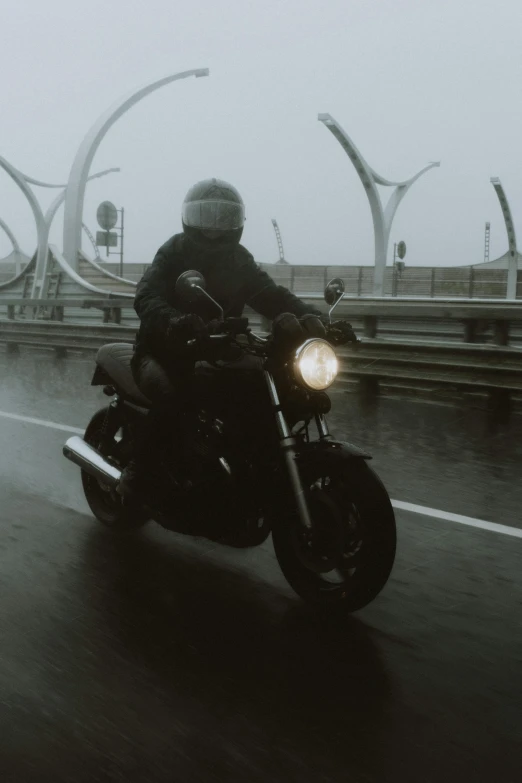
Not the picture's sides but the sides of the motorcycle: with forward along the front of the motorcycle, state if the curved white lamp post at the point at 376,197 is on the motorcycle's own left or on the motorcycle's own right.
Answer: on the motorcycle's own left

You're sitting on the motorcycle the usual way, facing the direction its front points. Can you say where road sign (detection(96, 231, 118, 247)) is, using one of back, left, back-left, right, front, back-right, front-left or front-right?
back-left

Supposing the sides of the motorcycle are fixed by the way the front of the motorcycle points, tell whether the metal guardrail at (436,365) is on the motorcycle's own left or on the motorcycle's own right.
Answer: on the motorcycle's own left

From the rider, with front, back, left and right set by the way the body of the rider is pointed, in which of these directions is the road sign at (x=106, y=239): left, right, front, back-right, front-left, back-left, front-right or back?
back-left

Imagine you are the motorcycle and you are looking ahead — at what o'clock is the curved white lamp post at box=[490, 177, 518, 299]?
The curved white lamp post is roughly at 8 o'clock from the motorcycle.

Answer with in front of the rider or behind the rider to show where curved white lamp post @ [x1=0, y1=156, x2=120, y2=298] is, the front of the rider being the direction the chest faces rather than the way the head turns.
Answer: behind

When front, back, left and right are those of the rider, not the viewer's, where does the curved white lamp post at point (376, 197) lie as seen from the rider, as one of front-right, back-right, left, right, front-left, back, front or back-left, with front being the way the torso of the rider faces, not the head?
back-left

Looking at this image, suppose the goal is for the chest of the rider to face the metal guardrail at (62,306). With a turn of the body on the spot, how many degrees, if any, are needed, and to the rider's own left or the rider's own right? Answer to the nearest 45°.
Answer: approximately 135° to the rider's own left

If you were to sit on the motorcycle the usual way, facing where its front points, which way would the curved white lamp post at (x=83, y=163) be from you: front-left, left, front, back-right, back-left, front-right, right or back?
back-left

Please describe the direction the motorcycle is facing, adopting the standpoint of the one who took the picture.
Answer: facing the viewer and to the right of the viewer

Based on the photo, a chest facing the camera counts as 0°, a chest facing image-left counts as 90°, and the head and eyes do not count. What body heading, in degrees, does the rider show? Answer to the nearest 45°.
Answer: approximately 315°

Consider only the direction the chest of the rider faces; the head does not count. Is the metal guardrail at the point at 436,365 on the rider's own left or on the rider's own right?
on the rider's own left
